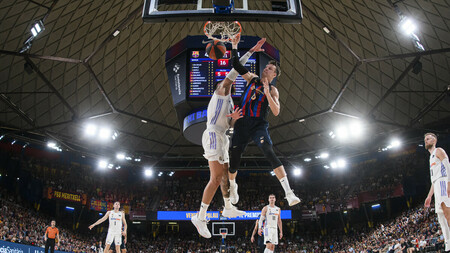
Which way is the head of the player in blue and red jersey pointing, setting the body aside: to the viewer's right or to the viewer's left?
to the viewer's left

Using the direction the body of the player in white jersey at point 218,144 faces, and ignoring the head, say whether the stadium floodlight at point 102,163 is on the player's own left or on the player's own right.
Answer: on the player's own left

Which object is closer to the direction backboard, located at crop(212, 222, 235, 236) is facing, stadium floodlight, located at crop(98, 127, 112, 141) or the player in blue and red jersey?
the player in blue and red jersey

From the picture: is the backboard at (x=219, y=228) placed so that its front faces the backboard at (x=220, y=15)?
yes
